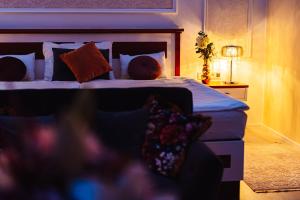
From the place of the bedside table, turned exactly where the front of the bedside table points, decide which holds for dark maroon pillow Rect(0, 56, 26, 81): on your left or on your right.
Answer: on your right

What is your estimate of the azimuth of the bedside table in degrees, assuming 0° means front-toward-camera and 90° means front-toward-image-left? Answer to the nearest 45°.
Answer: approximately 0°

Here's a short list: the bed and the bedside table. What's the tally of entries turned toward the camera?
2

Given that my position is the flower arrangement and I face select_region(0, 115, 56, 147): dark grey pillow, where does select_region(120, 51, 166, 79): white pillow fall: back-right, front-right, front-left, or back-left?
front-right

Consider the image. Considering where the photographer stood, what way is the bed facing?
facing the viewer

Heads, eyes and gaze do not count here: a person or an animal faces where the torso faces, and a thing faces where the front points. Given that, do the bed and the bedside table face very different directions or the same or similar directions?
same or similar directions

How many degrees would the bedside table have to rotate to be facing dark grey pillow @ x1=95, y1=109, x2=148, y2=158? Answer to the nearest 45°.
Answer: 0° — it already faces it

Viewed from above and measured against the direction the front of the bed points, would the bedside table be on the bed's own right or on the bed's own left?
on the bed's own left

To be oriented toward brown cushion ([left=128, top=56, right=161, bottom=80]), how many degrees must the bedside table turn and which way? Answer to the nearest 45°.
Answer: approximately 45° to its right
